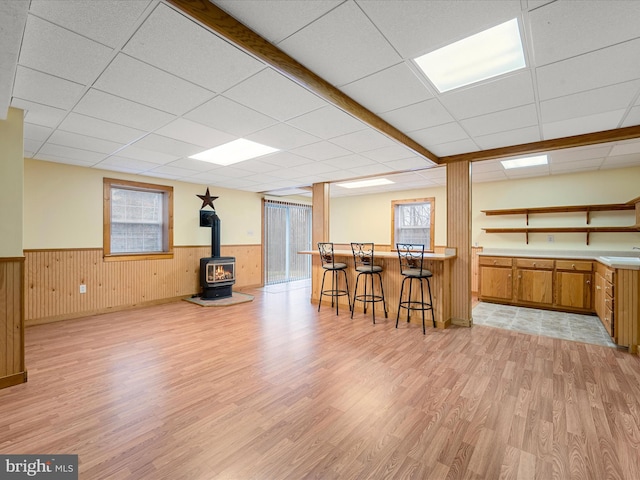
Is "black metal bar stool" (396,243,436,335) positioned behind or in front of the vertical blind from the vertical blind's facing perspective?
in front

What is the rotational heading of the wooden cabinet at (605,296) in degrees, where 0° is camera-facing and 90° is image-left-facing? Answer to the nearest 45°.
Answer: approximately 90°

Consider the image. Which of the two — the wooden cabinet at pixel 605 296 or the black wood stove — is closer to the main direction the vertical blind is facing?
the wooden cabinet

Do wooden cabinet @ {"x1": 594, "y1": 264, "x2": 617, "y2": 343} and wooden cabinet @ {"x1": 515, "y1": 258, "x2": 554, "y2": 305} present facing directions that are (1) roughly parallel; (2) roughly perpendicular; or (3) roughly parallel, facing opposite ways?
roughly perpendicular

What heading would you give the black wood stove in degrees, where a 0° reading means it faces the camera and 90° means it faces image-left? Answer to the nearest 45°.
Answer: approximately 315°

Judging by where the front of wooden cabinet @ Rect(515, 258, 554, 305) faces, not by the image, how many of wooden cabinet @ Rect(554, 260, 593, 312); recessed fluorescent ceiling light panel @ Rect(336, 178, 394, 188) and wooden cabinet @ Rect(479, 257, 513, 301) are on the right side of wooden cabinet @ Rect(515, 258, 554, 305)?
2

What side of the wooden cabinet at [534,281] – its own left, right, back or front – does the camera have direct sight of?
front

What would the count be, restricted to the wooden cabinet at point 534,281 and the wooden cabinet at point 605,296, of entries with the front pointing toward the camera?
1

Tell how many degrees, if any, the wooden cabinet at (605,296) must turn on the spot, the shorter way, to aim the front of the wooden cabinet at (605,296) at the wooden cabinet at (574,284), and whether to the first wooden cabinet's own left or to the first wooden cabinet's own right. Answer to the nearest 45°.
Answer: approximately 90° to the first wooden cabinet's own right

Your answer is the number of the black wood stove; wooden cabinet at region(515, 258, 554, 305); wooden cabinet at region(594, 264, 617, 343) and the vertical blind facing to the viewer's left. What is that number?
1

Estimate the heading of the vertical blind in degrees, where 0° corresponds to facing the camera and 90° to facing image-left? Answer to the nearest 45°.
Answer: approximately 315°
